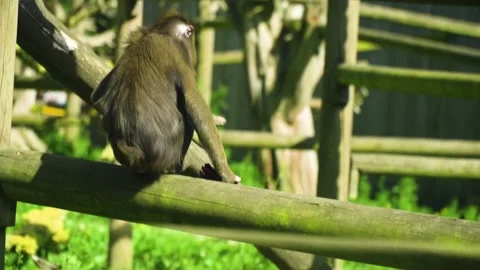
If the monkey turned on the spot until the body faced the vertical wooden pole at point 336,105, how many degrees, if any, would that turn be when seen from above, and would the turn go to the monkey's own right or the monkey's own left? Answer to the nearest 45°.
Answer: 0° — it already faces it

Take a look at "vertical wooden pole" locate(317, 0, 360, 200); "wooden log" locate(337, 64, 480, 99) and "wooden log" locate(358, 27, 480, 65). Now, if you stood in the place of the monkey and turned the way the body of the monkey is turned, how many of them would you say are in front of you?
3

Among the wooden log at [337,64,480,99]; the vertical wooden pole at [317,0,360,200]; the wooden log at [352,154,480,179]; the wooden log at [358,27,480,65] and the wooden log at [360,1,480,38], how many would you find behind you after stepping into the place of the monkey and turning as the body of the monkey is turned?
0

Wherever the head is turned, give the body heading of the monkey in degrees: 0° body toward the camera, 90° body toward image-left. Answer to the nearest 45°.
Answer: approximately 225°

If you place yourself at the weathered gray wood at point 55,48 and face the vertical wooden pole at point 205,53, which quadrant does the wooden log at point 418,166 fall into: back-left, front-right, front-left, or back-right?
front-right

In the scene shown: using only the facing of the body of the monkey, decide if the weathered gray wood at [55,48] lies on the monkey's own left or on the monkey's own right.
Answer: on the monkey's own left

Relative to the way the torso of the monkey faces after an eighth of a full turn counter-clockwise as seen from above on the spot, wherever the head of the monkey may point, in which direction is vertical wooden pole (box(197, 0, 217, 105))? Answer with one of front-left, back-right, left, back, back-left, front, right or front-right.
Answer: front

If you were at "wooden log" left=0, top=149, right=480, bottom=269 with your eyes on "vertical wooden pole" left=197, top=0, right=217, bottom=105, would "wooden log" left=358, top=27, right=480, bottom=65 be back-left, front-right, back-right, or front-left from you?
front-right
